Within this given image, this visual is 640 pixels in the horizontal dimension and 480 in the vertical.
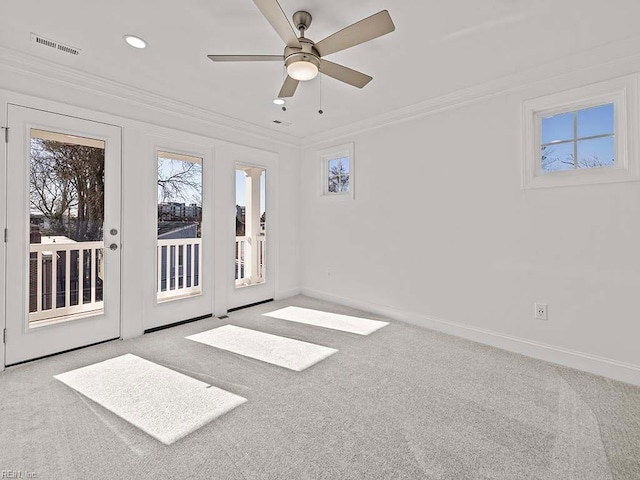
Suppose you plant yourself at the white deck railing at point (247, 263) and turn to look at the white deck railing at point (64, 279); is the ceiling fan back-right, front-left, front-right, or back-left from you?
front-left

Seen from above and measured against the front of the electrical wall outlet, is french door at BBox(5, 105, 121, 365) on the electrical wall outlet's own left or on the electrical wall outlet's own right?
on the electrical wall outlet's own right

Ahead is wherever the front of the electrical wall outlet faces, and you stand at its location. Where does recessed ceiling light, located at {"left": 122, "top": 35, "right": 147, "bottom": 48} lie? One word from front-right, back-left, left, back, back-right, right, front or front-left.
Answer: front-right

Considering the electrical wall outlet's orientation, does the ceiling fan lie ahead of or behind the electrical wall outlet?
ahead

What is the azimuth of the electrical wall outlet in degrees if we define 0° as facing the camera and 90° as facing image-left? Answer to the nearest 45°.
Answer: approximately 0°

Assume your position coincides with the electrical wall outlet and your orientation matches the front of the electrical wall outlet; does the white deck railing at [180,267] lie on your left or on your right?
on your right

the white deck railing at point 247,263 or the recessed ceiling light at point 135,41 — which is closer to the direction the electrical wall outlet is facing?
the recessed ceiling light

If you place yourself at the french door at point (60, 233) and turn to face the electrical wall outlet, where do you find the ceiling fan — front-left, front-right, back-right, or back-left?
front-right

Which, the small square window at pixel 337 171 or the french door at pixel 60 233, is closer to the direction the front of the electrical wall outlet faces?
the french door

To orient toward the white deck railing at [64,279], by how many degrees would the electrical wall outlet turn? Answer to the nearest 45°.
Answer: approximately 45° to its right

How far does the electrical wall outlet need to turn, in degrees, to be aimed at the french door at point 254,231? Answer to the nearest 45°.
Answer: approximately 90° to its right

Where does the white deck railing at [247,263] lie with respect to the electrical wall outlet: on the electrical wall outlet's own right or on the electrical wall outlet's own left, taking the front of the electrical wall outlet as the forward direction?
on the electrical wall outlet's own right
